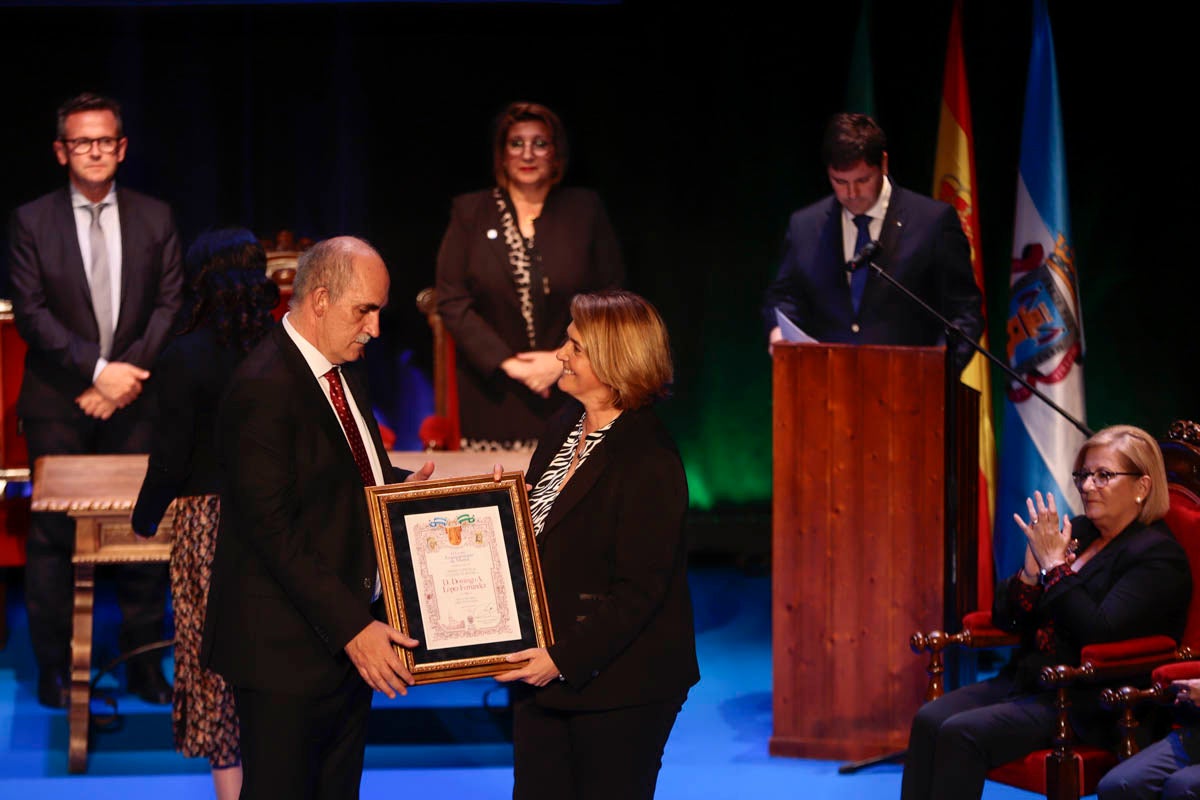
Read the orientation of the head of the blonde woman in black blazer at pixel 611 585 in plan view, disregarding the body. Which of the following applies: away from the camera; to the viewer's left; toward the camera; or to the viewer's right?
to the viewer's left

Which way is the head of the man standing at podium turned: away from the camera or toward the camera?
toward the camera

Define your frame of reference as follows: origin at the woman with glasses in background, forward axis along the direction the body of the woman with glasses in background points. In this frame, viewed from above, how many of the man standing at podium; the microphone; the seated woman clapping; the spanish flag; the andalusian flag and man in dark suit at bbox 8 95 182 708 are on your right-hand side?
1

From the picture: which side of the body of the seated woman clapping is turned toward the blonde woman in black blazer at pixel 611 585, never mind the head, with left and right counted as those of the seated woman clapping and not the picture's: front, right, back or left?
front

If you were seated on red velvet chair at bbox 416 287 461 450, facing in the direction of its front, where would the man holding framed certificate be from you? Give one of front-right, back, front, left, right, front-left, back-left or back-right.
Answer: front

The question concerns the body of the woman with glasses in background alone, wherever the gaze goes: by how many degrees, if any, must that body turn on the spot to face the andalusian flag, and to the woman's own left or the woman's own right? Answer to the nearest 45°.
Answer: approximately 135° to the woman's own left

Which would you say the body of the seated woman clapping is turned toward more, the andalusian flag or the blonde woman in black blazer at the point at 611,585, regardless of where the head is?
the blonde woman in black blazer

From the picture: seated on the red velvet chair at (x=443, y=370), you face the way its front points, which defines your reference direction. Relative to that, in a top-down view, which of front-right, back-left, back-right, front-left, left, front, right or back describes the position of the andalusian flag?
left

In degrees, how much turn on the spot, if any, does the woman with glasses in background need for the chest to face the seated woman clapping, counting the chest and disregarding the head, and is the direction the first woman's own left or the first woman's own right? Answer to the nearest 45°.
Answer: approximately 45° to the first woman's own left

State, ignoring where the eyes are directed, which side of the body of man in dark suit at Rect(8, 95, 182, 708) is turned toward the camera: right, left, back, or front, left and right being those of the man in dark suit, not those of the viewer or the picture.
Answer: front

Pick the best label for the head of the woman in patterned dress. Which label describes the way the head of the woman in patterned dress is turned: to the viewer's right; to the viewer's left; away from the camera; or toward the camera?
away from the camera

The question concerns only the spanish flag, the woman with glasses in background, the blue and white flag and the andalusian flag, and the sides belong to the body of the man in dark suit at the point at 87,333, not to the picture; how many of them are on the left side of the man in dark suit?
4

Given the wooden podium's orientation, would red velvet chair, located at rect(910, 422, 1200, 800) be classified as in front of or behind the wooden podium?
in front

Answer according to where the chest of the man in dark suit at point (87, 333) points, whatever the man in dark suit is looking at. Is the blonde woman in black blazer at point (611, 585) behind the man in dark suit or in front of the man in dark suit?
in front

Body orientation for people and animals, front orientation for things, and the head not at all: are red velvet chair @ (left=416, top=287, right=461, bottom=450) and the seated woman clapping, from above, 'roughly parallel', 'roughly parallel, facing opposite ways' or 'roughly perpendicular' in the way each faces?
roughly perpendicular

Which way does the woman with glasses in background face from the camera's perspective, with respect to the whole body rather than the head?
toward the camera

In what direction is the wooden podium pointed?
toward the camera
